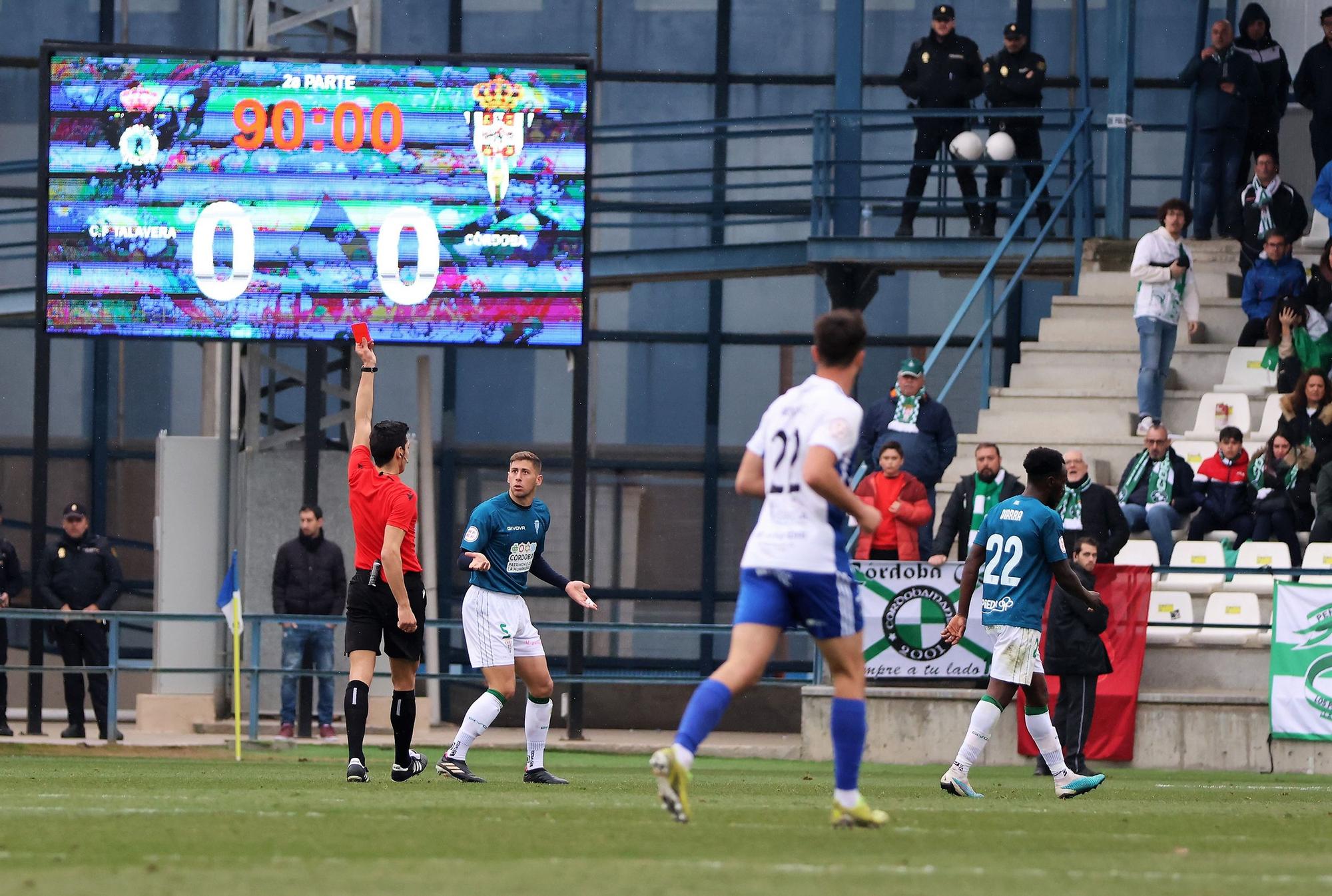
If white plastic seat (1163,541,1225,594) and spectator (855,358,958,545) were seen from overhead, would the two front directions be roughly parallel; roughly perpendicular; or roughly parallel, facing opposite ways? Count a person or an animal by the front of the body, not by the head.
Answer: roughly parallel

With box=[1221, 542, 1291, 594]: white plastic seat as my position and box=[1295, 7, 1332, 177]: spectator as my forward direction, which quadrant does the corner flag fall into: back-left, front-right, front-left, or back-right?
back-left

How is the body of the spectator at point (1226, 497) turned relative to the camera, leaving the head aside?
toward the camera

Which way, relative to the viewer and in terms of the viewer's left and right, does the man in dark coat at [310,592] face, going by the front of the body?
facing the viewer

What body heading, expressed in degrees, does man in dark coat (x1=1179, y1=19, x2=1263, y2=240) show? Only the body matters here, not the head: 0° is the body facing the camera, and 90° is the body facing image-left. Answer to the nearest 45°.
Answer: approximately 0°

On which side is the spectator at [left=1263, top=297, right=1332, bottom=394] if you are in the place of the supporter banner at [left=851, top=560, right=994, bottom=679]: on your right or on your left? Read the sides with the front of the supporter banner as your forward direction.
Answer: on your left

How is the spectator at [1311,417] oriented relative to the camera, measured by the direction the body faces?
toward the camera

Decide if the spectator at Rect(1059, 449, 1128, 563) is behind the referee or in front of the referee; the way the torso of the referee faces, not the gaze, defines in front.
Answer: in front

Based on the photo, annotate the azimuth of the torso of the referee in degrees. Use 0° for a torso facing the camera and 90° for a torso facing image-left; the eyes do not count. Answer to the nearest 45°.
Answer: approximately 225°

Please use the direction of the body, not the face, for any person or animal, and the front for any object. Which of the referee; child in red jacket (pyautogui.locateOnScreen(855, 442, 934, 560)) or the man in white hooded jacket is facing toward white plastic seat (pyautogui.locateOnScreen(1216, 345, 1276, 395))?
the referee

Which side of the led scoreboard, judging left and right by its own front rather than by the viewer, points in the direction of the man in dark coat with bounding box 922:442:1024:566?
left

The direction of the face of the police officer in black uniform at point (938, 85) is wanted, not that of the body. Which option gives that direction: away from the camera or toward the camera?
toward the camera

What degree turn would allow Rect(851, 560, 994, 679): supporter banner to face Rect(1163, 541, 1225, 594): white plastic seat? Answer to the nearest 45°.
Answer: approximately 90° to its left

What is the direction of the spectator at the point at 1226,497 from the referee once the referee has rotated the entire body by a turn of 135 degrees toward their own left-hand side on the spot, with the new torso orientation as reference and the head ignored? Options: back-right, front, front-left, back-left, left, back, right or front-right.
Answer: back-right

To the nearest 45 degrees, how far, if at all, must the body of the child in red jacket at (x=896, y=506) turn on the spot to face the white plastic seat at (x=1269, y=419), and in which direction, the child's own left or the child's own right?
approximately 135° to the child's own left

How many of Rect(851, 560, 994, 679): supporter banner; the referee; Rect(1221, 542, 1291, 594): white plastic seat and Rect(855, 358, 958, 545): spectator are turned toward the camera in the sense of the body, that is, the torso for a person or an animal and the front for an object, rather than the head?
3

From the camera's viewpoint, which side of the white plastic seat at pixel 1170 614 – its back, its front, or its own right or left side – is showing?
front

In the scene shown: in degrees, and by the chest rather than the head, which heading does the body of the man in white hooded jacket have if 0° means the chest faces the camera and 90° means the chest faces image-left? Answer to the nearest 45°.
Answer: approximately 315°
